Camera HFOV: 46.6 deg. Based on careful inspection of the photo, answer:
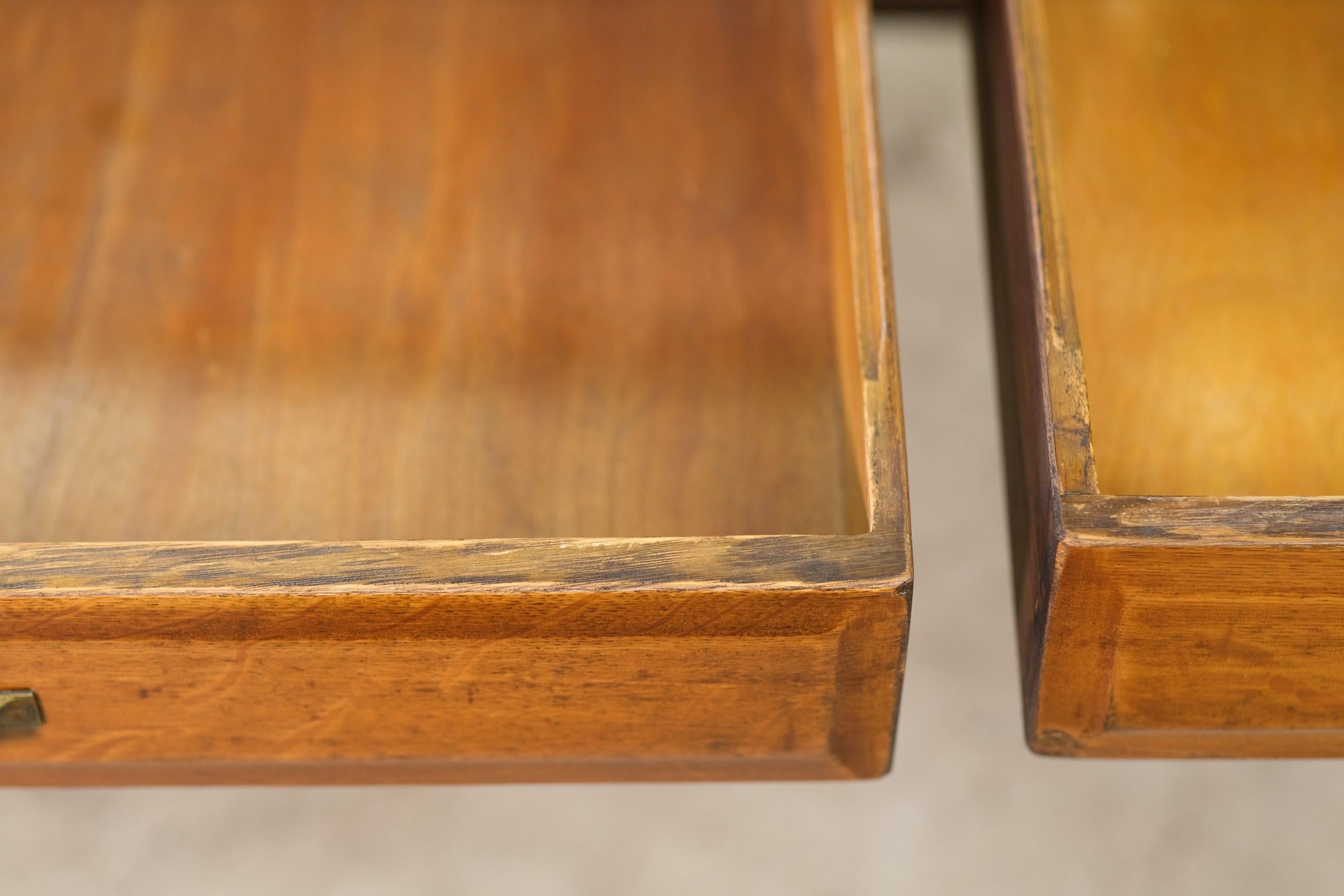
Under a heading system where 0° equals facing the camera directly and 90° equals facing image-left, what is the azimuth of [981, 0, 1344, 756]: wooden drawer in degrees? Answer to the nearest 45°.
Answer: approximately 0°

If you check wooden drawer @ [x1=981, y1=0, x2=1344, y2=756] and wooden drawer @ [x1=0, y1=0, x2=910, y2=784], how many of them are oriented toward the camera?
2
